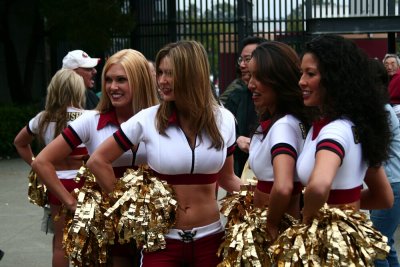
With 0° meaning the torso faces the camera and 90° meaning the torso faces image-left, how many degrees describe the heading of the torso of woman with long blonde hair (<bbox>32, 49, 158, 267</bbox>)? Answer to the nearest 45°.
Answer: approximately 0°

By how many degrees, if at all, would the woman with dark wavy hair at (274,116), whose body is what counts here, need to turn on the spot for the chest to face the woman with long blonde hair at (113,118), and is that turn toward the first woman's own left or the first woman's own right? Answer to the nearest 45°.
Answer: approximately 45° to the first woman's own right

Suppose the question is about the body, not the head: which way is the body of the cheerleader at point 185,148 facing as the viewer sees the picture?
toward the camera

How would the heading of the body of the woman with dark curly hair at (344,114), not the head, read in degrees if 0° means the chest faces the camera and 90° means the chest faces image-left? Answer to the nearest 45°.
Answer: approximately 90°

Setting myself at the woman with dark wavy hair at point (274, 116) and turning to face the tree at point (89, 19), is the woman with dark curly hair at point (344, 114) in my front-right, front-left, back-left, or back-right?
back-right

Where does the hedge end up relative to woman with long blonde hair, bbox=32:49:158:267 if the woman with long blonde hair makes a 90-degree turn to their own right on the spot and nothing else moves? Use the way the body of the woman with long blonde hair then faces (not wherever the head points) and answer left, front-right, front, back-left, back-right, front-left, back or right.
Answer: right

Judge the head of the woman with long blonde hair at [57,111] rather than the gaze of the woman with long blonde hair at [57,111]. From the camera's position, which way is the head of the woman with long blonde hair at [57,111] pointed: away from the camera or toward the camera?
away from the camera

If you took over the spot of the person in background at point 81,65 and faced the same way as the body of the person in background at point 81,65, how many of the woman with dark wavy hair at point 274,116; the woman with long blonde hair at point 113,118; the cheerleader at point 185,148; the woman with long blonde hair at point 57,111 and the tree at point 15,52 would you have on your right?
4

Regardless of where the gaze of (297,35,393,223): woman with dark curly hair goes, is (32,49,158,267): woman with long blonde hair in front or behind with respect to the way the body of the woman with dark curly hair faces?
in front
